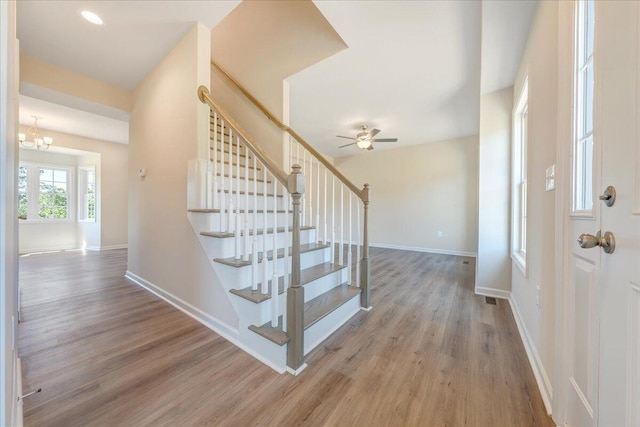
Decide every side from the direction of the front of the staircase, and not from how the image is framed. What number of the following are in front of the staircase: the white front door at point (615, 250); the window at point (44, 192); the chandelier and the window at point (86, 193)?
1

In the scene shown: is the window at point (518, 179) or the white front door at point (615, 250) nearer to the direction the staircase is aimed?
the white front door

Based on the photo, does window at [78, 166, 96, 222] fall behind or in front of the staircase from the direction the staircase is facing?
behind

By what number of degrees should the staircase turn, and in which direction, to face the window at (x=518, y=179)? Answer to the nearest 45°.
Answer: approximately 45° to its left

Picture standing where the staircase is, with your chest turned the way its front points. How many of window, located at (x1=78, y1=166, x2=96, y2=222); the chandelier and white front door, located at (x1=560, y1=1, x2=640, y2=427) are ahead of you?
1

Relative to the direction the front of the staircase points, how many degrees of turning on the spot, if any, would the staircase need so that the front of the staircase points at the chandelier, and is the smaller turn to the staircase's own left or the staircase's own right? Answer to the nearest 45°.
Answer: approximately 180°

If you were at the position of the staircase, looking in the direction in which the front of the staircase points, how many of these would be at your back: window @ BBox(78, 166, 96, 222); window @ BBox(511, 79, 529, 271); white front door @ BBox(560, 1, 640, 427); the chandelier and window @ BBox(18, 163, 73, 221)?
3

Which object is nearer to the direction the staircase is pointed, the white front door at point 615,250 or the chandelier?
the white front door

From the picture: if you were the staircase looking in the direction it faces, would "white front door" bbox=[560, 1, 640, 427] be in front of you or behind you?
in front

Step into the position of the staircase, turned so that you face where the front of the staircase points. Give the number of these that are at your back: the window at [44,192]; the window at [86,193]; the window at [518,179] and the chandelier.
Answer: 3
